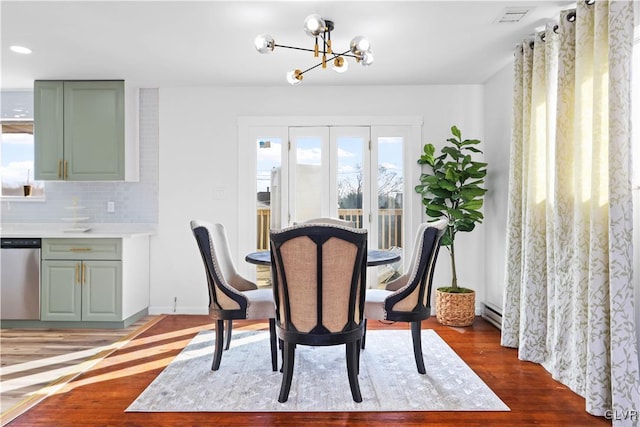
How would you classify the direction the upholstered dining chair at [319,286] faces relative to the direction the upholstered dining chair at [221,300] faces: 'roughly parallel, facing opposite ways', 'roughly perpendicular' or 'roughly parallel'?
roughly perpendicular

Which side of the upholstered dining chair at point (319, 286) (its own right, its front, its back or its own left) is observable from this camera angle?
back

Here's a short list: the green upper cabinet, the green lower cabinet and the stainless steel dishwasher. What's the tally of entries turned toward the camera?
3

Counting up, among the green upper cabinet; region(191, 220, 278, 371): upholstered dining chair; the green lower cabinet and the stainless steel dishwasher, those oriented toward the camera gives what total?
3

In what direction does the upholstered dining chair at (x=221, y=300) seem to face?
to the viewer's right

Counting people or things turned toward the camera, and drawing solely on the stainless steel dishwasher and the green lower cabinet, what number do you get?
2

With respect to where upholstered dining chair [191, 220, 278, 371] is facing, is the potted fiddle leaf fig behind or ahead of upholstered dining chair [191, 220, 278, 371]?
ahead

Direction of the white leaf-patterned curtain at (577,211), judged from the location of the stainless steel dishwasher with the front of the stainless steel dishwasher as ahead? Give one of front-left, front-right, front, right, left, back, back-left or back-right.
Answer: front-left

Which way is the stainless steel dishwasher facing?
toward the camera

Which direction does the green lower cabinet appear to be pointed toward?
toward the camera
